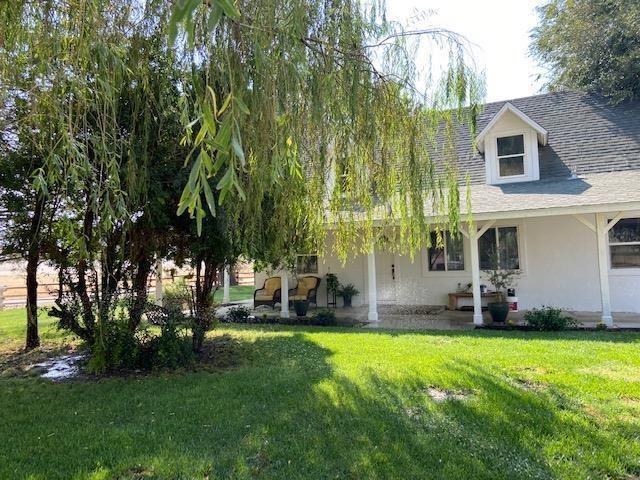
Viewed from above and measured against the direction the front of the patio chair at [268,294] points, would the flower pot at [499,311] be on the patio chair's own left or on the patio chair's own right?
on the patio chair's own left

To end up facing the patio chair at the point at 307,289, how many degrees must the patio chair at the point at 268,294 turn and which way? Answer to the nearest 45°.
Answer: approximately 90° to its left

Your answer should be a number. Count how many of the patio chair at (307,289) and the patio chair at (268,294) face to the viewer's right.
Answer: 0

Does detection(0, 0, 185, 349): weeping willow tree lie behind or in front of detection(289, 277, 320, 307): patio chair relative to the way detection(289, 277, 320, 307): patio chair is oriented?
in front

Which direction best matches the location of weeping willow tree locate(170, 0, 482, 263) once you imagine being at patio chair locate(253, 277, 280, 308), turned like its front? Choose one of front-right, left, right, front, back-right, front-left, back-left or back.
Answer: front-left

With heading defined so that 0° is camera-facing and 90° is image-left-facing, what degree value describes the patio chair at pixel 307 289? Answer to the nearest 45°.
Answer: approximately 45°

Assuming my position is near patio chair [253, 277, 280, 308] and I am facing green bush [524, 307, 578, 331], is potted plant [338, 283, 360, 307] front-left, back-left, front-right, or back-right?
front-left

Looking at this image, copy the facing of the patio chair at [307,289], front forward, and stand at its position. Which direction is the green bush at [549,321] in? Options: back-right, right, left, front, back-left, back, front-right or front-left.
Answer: left

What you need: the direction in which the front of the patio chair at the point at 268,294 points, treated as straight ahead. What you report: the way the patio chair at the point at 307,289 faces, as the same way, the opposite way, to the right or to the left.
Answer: the same way

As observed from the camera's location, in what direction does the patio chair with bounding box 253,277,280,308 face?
facing the viewer and to the left of the viewer

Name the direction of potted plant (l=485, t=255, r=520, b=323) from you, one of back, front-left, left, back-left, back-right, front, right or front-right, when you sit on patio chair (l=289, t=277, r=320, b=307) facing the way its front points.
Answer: left

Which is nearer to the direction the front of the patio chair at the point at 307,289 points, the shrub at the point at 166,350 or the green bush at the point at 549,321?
the shrub

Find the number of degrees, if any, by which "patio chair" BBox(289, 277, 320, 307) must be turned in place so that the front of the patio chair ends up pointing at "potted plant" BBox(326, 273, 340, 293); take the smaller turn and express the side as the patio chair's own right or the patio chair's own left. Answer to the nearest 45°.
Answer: approximately 135° to the patio chair's own left

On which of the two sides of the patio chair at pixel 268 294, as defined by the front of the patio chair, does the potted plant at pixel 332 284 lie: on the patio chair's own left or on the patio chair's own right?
on the patio chair's own left
